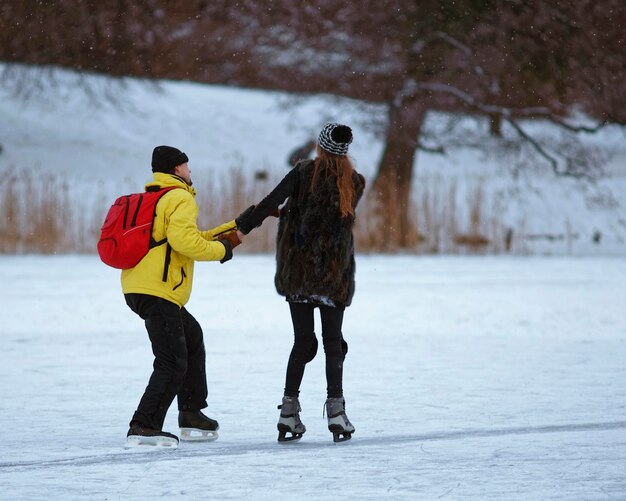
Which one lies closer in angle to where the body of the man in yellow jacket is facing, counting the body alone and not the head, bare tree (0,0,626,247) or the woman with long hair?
the woman with long hair

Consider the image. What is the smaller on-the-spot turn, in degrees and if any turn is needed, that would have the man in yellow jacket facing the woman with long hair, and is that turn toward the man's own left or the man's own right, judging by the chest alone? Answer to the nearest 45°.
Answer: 0° — they already face them

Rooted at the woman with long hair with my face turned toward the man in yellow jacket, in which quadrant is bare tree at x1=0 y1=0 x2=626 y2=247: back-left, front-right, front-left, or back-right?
back-right

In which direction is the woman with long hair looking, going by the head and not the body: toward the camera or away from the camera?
away from the camera

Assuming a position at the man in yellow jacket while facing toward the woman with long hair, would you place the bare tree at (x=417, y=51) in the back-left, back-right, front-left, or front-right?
front-left

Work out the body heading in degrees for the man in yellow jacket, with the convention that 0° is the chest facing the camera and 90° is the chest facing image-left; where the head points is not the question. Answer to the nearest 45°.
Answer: approximately 270°

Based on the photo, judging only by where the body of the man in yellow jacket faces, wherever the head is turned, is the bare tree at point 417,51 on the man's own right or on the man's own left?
on the man's own left
